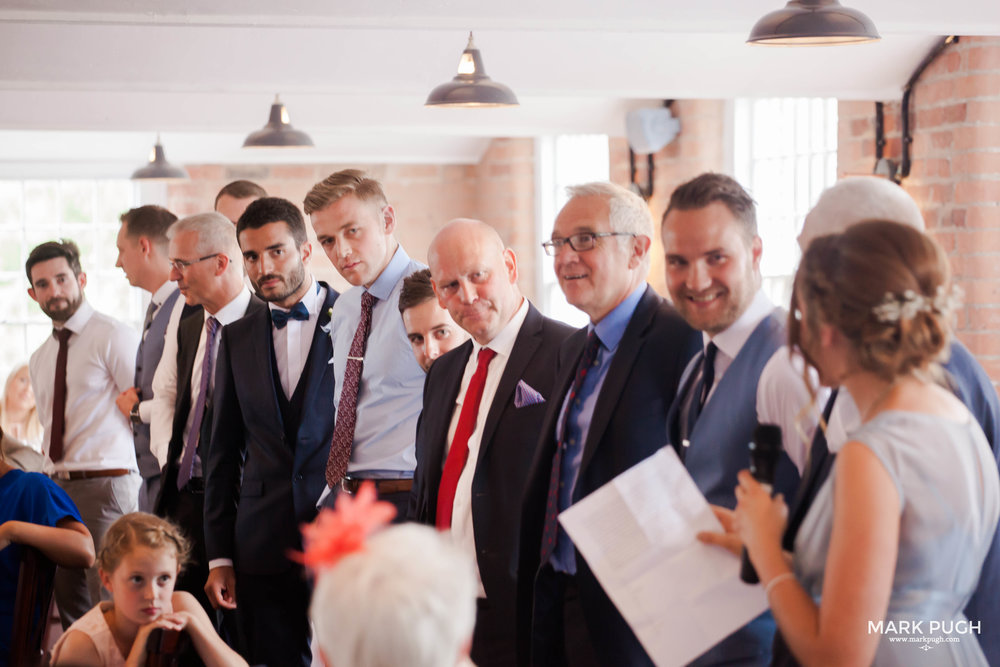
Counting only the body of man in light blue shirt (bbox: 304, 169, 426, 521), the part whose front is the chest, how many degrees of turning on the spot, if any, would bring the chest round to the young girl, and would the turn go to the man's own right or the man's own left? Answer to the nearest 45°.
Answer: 0° — they already face them

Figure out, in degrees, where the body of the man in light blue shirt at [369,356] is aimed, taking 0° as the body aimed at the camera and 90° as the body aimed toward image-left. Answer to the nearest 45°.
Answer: approximately 45°

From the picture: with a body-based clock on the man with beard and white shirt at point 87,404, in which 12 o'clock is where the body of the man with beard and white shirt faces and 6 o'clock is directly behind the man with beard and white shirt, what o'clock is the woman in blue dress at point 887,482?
The woman in blue dress is roughly at 10 o'clock from the man with beard and white shirt.

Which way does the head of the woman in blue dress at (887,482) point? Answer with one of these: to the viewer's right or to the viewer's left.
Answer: to the viewer's left

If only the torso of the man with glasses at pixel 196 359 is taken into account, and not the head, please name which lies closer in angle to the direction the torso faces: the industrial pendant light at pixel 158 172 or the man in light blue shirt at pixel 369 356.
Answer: the man in light blue shirt

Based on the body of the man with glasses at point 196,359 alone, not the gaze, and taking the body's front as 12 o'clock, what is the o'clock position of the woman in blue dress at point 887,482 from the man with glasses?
The woman in blue dress is roughly at 10 o'clock from the man with glasses.

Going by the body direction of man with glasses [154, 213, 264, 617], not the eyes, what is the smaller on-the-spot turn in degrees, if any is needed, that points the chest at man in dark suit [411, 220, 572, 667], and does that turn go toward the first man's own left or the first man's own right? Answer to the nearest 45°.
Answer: approximately 90° to the first man's own left

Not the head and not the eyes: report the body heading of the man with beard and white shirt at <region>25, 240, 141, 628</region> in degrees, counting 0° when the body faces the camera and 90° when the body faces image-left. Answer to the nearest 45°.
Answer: approximately 45°
